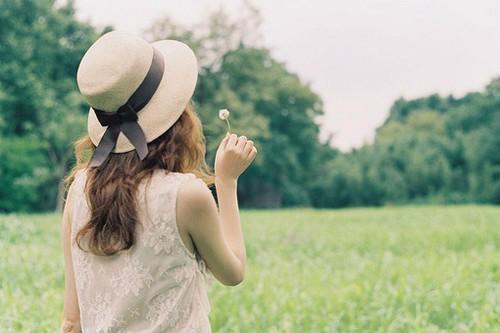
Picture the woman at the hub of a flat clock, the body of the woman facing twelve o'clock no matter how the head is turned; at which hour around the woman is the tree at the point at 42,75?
The tree is roughly at 10 o'clock from the woman.

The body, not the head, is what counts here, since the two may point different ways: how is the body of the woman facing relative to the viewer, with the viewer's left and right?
facing away from the viewer and to the right of the viewer

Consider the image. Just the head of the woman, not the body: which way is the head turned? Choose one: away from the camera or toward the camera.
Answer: away from the camera
